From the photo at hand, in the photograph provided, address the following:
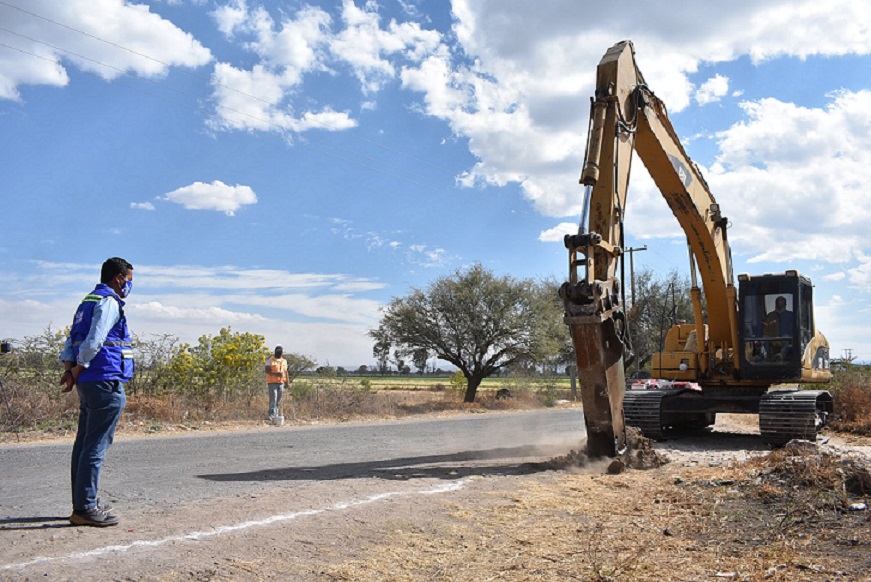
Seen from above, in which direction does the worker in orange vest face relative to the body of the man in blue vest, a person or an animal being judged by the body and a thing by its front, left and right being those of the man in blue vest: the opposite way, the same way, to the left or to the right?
to the right

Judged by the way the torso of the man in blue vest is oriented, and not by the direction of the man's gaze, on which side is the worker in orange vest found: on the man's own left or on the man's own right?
on the man's own left

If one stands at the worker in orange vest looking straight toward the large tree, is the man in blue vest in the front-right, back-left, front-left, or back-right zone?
back-right

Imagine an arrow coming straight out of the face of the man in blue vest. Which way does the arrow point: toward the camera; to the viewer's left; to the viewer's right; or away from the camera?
to the viewer's right

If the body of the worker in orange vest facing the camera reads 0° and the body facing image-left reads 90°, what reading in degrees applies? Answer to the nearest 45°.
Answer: approximately 0°

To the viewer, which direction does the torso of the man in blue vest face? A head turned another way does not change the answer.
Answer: to the viewer's right

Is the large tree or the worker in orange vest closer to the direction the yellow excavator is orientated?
the worker in orange vest

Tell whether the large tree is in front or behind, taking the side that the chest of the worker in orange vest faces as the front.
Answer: behind

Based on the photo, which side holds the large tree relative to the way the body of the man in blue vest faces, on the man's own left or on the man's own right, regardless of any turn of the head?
on the man's own left

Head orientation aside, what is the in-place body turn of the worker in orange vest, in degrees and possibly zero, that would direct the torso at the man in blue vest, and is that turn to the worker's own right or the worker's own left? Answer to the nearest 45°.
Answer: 0° — they already face them
